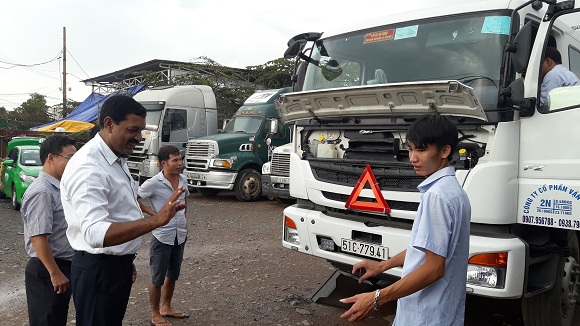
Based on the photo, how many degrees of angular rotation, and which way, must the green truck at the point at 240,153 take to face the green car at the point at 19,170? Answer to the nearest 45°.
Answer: approximately 45° to its right

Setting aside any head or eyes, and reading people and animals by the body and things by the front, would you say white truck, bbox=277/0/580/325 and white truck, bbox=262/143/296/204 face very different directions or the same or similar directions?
same or similar directions

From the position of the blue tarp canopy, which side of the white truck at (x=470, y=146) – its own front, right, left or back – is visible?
right

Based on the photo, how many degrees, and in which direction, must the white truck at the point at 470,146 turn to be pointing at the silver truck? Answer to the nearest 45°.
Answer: approximately 90° to its right

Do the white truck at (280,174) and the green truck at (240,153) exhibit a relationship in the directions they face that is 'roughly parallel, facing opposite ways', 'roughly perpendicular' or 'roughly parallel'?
roughly parallel

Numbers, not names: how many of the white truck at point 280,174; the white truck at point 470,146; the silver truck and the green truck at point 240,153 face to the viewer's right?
0

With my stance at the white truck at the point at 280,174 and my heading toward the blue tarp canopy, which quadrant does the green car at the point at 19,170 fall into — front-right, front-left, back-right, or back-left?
front-left

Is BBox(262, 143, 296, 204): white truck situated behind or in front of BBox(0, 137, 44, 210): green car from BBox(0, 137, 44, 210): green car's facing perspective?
in front

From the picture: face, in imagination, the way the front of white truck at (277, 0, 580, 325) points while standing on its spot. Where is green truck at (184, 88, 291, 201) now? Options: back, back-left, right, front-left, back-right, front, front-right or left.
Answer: right

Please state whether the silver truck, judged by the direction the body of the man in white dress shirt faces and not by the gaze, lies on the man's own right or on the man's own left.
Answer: on the man's own left

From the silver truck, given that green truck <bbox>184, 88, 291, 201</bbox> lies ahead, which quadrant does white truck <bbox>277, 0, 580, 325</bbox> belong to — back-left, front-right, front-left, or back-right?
front-right

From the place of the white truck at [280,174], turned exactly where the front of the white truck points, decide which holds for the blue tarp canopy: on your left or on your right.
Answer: on your right

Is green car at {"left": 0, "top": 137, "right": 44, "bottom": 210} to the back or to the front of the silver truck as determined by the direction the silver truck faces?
to the front

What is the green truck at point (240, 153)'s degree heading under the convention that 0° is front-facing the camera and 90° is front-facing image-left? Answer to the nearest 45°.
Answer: approximately 45°

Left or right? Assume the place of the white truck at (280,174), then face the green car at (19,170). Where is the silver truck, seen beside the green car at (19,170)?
right

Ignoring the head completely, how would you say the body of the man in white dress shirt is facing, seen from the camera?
to the viewer's right

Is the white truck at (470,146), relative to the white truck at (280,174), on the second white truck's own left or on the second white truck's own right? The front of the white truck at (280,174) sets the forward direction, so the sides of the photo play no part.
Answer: on the second white truck's own left
